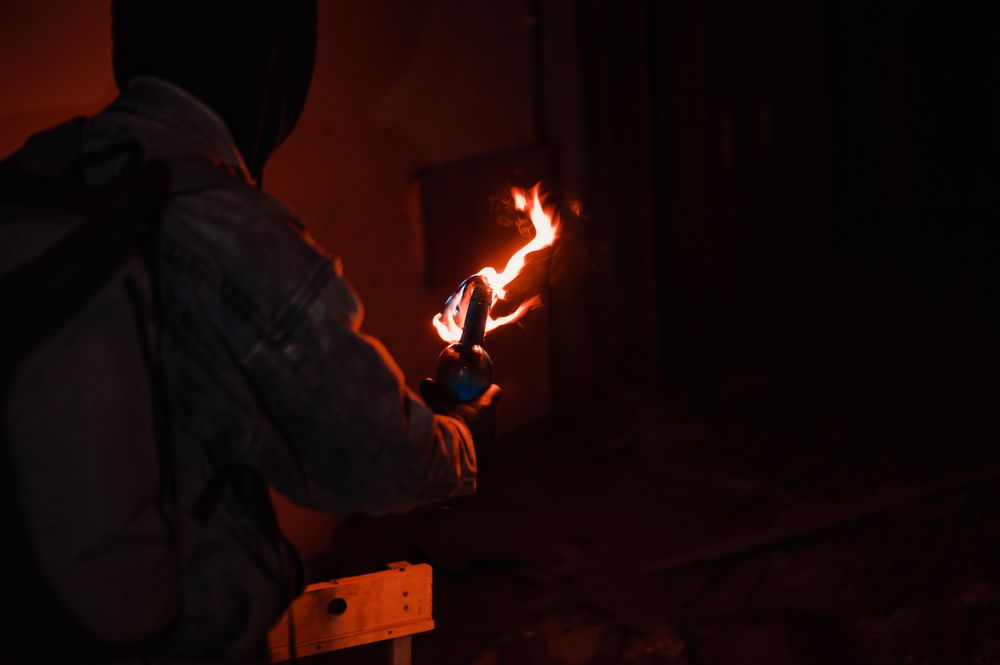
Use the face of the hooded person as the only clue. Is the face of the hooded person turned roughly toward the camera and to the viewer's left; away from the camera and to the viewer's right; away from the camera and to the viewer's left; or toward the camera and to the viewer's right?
away from the camera and to the viewer's right

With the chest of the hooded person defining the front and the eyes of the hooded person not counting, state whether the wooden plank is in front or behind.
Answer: in front

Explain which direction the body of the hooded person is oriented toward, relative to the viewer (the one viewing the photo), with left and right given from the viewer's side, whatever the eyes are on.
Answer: facing away from the viewer and to the right of the viewer
